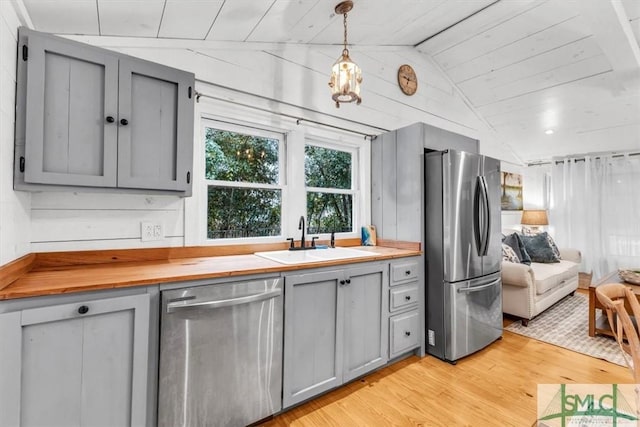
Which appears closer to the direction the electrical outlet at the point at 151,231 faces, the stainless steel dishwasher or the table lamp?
the stainless steel dishwasher

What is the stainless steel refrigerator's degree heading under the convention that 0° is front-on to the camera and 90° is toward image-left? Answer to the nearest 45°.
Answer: approximately 315°

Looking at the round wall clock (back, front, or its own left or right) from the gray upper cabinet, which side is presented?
right

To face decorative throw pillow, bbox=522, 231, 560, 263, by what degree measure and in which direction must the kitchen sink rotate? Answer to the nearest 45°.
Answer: approximately 90° to its left

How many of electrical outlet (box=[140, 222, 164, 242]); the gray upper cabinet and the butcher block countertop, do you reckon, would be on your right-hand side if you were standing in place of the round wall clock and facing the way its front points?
3

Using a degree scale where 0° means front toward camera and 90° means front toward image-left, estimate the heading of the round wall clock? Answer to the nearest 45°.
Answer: approximately 315°

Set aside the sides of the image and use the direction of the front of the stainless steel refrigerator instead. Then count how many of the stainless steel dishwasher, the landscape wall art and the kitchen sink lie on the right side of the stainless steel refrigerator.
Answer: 2

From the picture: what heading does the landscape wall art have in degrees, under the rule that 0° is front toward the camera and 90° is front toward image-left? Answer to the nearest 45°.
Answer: approximately 315°

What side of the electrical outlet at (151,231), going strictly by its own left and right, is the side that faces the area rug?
left

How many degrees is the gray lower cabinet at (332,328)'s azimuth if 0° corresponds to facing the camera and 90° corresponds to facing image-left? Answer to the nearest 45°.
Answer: approximately 315°
